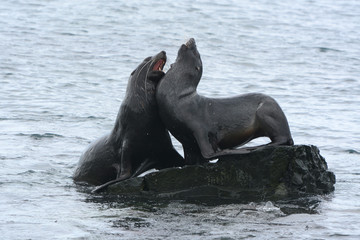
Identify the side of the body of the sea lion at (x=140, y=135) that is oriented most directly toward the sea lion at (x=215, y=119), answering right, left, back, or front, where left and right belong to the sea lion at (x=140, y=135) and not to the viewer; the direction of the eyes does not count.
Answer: front

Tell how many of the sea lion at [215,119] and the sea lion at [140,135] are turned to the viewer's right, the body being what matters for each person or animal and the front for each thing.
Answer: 1

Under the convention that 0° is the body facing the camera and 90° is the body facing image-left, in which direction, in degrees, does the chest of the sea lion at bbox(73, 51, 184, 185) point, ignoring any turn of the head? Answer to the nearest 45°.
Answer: approximately 270°

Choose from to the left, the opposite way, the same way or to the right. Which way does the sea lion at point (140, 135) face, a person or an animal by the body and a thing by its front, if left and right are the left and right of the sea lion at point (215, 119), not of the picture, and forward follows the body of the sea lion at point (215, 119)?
the opposite way

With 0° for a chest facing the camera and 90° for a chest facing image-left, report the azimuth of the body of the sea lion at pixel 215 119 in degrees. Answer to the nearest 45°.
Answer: approximately 90°

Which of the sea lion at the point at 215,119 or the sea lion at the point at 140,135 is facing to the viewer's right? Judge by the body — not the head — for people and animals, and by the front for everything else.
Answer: the sea lion at the point at 140,135
